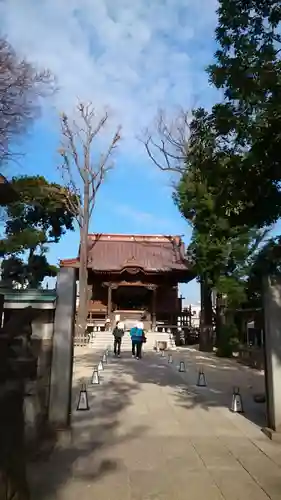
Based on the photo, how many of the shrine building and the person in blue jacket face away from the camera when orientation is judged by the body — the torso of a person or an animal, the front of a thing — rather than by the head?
1

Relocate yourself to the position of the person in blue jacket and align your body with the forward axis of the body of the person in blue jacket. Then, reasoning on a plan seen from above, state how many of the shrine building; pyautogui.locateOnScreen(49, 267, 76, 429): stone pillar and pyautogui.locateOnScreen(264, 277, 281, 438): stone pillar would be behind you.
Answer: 2

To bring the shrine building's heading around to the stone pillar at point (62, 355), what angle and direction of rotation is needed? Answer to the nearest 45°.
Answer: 0° — it already faces it

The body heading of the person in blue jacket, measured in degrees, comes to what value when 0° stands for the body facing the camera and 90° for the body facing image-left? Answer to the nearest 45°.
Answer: approximately 180°

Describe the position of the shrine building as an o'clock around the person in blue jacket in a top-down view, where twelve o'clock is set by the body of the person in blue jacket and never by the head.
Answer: The shrine building is roughly at 12 o'clock from the person in blue jacket.

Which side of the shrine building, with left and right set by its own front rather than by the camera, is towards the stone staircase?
front

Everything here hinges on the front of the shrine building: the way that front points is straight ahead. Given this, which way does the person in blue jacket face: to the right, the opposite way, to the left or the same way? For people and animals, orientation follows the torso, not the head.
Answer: the opposite way

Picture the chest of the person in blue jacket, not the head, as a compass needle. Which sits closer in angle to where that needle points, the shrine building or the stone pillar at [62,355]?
the shrine building

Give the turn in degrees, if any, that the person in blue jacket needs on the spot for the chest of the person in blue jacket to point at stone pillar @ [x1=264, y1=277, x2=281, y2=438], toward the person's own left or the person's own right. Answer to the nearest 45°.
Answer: approximately 180°

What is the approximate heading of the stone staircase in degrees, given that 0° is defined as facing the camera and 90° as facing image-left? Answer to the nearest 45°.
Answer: approximately 0°

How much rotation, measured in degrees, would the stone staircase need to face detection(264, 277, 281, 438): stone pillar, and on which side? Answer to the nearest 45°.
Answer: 0° — it already faces it

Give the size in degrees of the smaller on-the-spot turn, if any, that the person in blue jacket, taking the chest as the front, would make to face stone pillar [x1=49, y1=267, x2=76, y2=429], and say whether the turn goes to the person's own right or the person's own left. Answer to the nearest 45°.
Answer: approximately 180°
